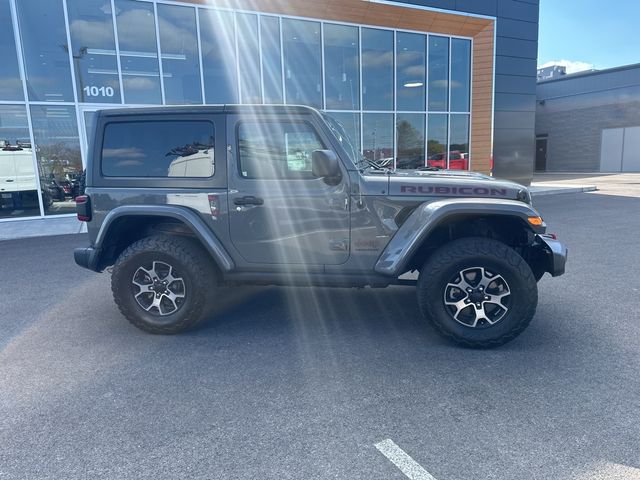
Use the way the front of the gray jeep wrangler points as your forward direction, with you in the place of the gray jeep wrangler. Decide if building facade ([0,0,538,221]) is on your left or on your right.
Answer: on your left

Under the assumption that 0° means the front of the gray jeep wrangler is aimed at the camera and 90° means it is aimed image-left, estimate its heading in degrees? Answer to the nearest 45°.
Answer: approximately 270°
